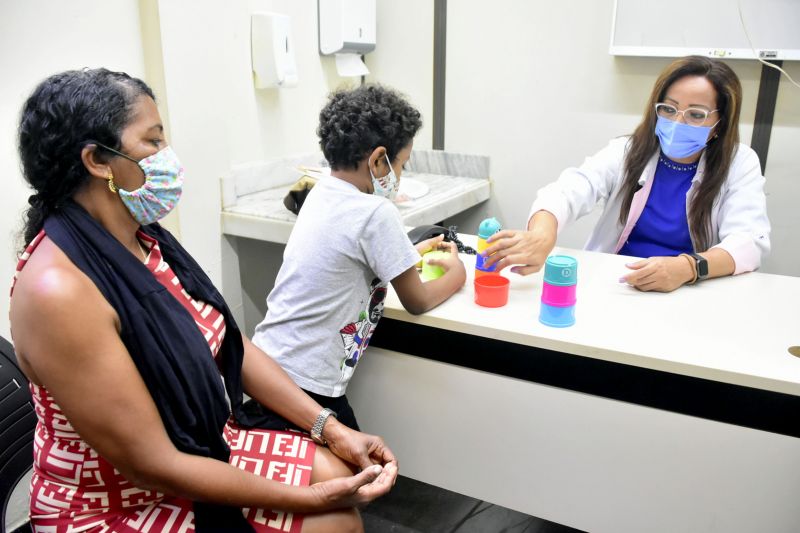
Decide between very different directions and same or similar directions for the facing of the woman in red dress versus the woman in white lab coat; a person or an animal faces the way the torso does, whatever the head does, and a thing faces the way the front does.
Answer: very different directions

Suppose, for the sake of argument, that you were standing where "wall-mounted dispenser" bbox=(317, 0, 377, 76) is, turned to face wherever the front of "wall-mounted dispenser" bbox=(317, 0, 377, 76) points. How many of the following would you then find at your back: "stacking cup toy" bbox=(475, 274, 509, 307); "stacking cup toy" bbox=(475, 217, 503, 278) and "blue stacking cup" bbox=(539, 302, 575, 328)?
0

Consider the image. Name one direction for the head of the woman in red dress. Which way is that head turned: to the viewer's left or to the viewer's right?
to the viewer's right

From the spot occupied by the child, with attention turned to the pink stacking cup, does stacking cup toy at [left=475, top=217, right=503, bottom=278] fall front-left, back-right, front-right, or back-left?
front-left

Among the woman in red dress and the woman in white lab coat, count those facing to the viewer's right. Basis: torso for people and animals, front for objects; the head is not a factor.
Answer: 1

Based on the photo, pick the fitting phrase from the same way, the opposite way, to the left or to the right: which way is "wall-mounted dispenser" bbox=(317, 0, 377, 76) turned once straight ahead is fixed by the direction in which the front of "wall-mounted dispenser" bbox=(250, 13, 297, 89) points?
the same way

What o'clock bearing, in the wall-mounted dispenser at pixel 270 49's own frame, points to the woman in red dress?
The woman in red dress is roughly at 2 o'clock from the wall-mounted dispenser.

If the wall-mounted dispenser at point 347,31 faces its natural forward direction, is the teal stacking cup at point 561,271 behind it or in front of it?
in front

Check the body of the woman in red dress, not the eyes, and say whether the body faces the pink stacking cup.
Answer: yes

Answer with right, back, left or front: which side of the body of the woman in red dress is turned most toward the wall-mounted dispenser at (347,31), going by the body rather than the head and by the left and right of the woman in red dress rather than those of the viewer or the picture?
left

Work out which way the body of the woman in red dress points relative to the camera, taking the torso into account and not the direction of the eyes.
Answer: to the viewer's right

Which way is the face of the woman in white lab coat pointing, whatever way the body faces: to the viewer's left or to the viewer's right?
to the viewer's left

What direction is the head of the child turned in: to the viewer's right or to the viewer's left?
to the viewer's right

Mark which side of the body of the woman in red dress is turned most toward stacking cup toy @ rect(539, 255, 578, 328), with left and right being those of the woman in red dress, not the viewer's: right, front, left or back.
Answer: front

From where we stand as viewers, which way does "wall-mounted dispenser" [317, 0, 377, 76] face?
facing the viewer and to the right of the viewer
